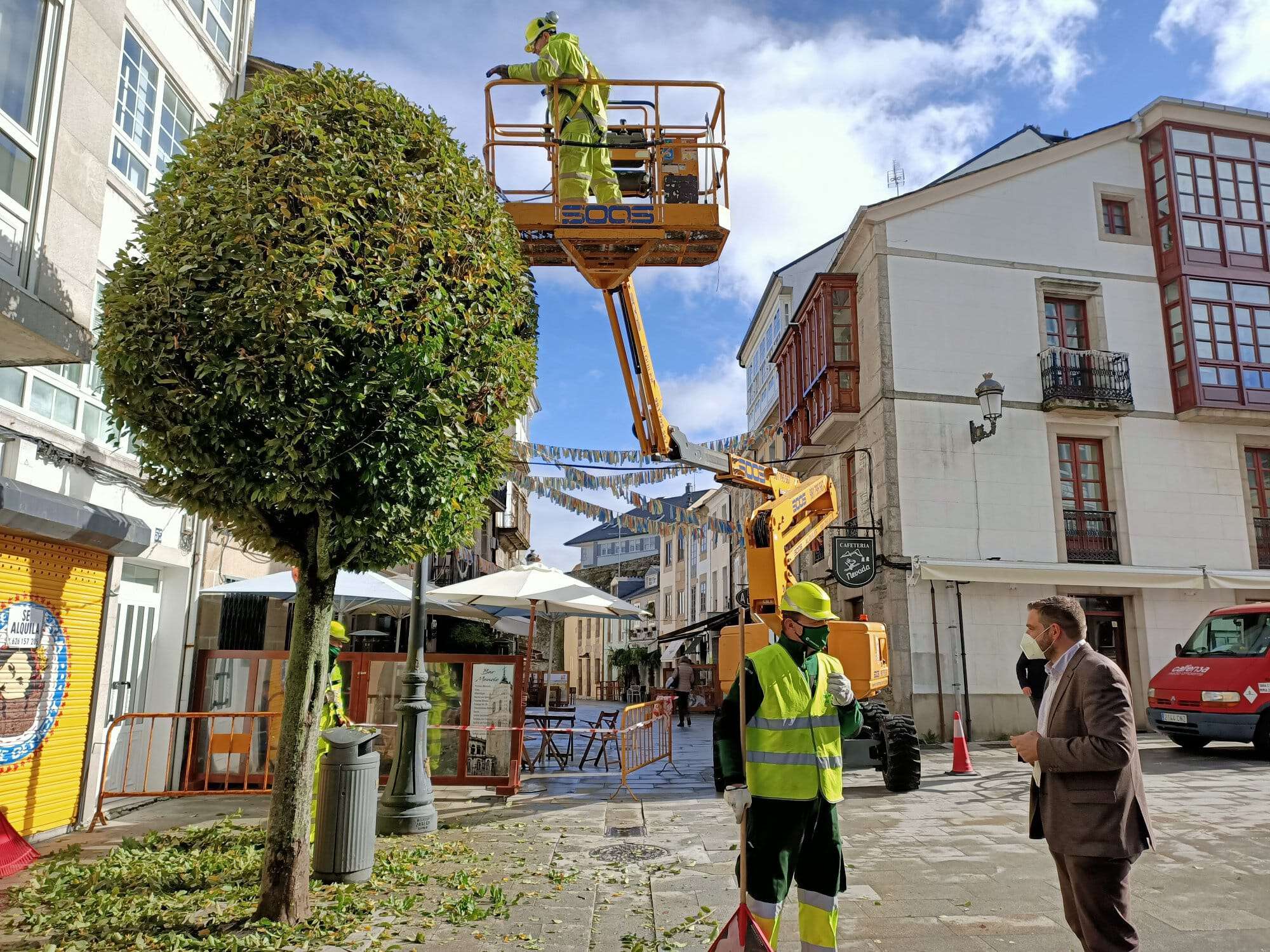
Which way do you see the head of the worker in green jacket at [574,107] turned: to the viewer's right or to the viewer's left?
to the viewer's left

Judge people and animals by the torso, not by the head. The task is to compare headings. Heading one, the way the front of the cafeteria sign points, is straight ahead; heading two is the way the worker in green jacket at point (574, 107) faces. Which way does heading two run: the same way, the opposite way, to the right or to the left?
to the right

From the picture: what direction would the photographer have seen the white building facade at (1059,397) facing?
facing the viewer

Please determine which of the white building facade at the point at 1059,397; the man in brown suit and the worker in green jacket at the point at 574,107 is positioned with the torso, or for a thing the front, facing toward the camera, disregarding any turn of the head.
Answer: the white building facade

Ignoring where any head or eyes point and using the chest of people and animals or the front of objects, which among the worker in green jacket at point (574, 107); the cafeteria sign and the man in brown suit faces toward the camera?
the cafeteria sign

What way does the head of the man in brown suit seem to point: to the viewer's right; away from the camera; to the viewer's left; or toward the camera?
to the viewer's left

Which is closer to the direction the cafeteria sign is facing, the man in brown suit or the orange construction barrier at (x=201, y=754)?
the man in brown suit

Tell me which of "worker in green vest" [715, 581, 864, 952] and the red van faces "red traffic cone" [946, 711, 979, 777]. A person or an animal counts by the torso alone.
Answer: the red van

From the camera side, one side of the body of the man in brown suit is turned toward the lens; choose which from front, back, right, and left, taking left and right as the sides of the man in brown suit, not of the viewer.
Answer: left

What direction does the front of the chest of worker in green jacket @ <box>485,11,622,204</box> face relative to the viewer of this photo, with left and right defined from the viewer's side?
facing to the left of the viewer

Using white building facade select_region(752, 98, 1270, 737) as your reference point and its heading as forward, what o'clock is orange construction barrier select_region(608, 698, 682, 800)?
The orange construction barrier is roughly at 1 o'clock from the white building facade.

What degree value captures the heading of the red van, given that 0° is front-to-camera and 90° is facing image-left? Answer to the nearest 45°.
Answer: approximately 45°

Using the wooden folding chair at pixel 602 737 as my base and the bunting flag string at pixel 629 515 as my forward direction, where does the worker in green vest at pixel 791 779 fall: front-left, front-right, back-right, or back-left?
back-right
